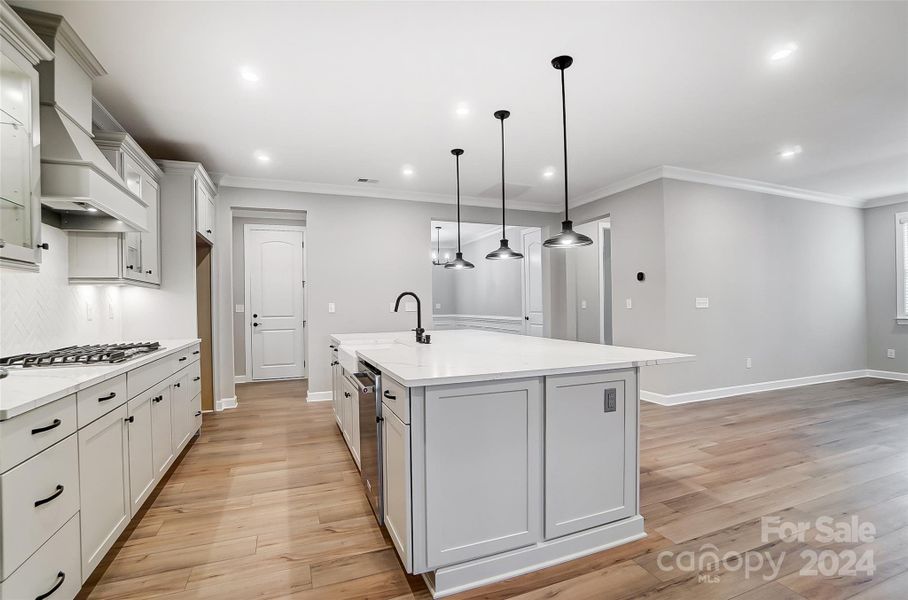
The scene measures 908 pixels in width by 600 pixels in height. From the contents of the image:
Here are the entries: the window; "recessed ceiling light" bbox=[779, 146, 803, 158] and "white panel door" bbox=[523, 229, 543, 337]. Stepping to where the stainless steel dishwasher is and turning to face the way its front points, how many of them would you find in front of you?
0

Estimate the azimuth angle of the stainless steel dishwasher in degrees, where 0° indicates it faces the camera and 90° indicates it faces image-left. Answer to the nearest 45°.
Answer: approximately 90°

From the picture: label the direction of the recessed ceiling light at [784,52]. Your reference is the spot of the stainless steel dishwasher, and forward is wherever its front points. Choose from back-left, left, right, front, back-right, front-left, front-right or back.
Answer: back

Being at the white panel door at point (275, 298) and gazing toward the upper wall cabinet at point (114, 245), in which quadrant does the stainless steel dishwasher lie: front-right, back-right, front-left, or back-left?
front-left

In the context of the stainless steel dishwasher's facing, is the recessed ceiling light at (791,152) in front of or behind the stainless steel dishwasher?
behind

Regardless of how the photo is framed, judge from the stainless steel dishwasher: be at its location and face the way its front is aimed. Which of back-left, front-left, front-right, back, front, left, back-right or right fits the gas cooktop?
front

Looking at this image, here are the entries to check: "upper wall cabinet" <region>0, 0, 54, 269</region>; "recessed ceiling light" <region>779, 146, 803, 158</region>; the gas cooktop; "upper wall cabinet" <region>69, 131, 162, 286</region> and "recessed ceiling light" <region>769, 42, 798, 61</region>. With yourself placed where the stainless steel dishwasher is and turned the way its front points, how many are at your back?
2

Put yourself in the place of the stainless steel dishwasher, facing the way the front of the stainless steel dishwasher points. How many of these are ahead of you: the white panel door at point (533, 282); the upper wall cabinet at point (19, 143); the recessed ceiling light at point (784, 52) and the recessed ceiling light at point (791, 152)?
1

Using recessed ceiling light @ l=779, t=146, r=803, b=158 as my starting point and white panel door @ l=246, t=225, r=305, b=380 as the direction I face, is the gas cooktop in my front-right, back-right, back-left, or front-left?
front-left

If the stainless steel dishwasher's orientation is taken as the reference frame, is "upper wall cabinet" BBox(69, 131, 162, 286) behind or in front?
in front

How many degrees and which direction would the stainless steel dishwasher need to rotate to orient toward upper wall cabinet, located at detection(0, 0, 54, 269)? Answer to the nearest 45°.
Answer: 0° — it already faces it

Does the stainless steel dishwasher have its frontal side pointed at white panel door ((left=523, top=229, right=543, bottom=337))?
no
